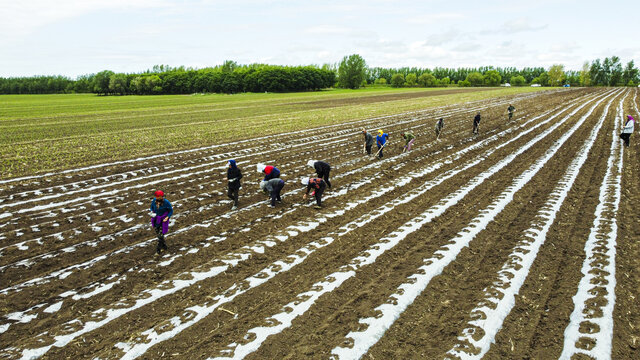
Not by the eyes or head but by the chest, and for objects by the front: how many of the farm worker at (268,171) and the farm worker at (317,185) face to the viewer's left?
2

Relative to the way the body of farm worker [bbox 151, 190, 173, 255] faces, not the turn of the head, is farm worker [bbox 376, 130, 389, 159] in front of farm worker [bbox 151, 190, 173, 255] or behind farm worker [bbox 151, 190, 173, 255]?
behind

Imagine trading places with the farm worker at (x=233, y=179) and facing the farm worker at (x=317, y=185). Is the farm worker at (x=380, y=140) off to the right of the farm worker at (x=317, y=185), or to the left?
left

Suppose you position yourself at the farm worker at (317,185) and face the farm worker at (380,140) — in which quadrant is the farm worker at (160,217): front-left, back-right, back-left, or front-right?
back-left

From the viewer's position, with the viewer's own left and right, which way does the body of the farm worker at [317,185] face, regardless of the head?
facing to the left of the viewer

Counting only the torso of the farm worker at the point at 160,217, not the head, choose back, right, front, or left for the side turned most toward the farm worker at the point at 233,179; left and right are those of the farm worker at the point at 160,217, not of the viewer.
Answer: back

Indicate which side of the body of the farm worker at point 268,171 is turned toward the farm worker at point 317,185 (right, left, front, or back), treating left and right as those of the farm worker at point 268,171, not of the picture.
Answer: back

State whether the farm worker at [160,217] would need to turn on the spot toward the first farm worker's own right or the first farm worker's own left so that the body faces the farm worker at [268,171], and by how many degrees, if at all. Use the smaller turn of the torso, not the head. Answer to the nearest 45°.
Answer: approximately 180°

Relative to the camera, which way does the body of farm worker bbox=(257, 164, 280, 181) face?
to the viewer's left

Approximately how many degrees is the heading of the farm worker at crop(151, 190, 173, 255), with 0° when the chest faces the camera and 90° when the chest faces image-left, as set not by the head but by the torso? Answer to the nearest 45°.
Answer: approximately 45°
